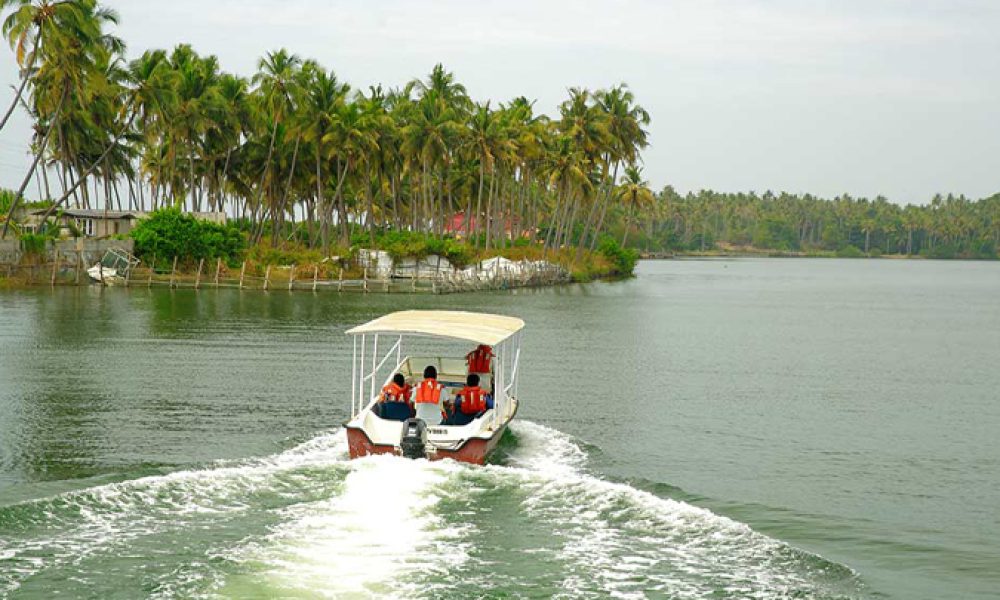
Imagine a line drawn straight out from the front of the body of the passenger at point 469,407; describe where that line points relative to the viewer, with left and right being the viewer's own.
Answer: facing away from the viewer

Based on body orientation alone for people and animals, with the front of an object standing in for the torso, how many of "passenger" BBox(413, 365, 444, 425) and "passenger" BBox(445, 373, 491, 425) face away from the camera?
2

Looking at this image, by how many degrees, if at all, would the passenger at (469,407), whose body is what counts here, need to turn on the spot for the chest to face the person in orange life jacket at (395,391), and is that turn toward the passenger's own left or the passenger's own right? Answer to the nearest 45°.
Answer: approximately 90° to the passenger's own left

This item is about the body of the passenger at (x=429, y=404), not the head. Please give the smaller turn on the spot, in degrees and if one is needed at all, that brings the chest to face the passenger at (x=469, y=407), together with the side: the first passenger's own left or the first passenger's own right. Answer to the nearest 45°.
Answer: approximately 45° to the first passenger's own right

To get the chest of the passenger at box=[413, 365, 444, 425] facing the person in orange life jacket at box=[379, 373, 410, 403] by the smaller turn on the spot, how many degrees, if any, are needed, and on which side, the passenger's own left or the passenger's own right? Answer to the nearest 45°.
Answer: approximately 45° to the passenger's own left

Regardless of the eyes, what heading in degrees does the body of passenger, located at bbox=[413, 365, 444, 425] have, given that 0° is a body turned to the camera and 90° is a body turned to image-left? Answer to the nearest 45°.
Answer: approximately 180°

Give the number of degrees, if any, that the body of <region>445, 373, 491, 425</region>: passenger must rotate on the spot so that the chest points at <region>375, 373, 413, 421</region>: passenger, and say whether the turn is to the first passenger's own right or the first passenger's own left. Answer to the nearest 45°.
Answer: approximately 135° to the first passenger's own left
